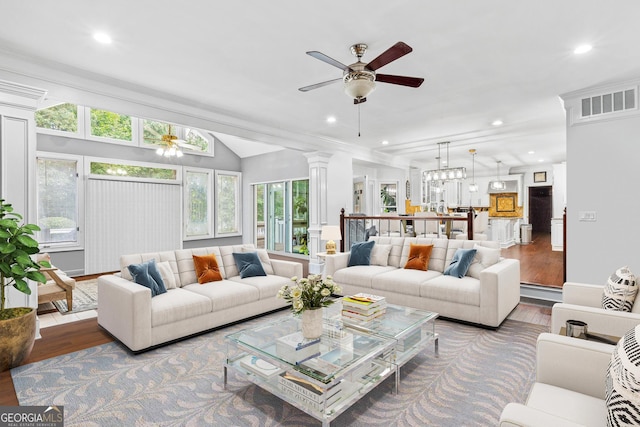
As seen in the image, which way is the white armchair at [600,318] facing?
to the viewer's left

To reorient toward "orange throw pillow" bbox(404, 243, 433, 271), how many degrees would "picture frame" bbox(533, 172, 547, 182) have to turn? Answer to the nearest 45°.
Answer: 0° — it already faces it

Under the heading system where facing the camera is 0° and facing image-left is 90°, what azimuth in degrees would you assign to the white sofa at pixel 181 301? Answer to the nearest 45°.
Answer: approximately 315°

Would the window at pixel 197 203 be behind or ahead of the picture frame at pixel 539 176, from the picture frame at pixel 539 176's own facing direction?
ahead

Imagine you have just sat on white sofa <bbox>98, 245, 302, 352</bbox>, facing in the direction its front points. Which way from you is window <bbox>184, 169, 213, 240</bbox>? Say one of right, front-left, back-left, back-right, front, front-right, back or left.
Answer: back-left

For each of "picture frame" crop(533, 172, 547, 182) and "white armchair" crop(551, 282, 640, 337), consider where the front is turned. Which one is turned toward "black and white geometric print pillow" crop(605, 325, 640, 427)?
the picture frame

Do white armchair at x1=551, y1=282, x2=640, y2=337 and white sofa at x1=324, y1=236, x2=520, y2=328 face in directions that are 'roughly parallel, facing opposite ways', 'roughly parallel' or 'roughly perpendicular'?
roughly perpendicular

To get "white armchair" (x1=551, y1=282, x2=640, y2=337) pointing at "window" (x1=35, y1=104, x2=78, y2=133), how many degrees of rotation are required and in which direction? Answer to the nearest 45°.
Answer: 0° — it already faces it

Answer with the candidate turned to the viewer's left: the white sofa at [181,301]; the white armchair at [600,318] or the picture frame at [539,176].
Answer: the white armchair

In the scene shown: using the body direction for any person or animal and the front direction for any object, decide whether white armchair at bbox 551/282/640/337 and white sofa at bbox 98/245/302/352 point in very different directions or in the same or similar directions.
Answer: very different directions

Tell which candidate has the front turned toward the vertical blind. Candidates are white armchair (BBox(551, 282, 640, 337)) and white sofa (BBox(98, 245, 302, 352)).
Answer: the white armchair

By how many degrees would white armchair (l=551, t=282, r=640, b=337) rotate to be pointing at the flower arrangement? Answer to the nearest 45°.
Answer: approximately 45° to its left

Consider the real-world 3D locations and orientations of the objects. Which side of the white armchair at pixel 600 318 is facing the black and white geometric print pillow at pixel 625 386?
left
